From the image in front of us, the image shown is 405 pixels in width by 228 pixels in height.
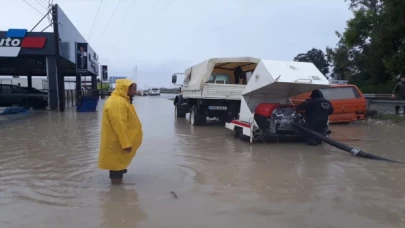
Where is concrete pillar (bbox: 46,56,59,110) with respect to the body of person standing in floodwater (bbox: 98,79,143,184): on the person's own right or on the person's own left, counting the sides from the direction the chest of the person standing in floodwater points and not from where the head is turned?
on the person's own left

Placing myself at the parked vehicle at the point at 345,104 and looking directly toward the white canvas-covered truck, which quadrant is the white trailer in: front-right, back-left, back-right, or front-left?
front-left

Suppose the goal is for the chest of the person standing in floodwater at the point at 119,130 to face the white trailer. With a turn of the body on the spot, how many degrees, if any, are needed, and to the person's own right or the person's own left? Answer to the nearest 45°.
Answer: approximately 45° to the person's own left

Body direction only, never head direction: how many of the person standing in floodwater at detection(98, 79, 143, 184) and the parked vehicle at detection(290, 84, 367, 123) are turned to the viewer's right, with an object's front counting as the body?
1

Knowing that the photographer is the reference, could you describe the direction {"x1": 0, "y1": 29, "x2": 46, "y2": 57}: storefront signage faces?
facing the viewer

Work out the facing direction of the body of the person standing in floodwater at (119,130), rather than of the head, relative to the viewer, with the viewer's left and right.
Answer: facing to the right of the viewer

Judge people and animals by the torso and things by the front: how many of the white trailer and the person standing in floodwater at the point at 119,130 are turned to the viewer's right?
1

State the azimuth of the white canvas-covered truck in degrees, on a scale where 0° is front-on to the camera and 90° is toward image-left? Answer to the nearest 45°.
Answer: approximately 135°

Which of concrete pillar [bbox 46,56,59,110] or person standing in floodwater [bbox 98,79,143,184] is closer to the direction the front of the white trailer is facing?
the concrete pillar

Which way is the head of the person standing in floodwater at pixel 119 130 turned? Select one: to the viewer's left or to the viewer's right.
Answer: to the viewer's right

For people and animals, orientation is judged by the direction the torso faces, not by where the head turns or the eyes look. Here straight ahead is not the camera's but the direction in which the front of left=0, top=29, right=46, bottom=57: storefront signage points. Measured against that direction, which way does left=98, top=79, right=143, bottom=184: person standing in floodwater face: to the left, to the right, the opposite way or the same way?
to the left

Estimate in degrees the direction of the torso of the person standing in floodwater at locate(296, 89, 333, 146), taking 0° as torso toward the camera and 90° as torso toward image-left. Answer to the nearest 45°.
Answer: approximately 135°

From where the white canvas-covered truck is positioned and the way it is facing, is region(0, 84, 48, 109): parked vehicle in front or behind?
in front
